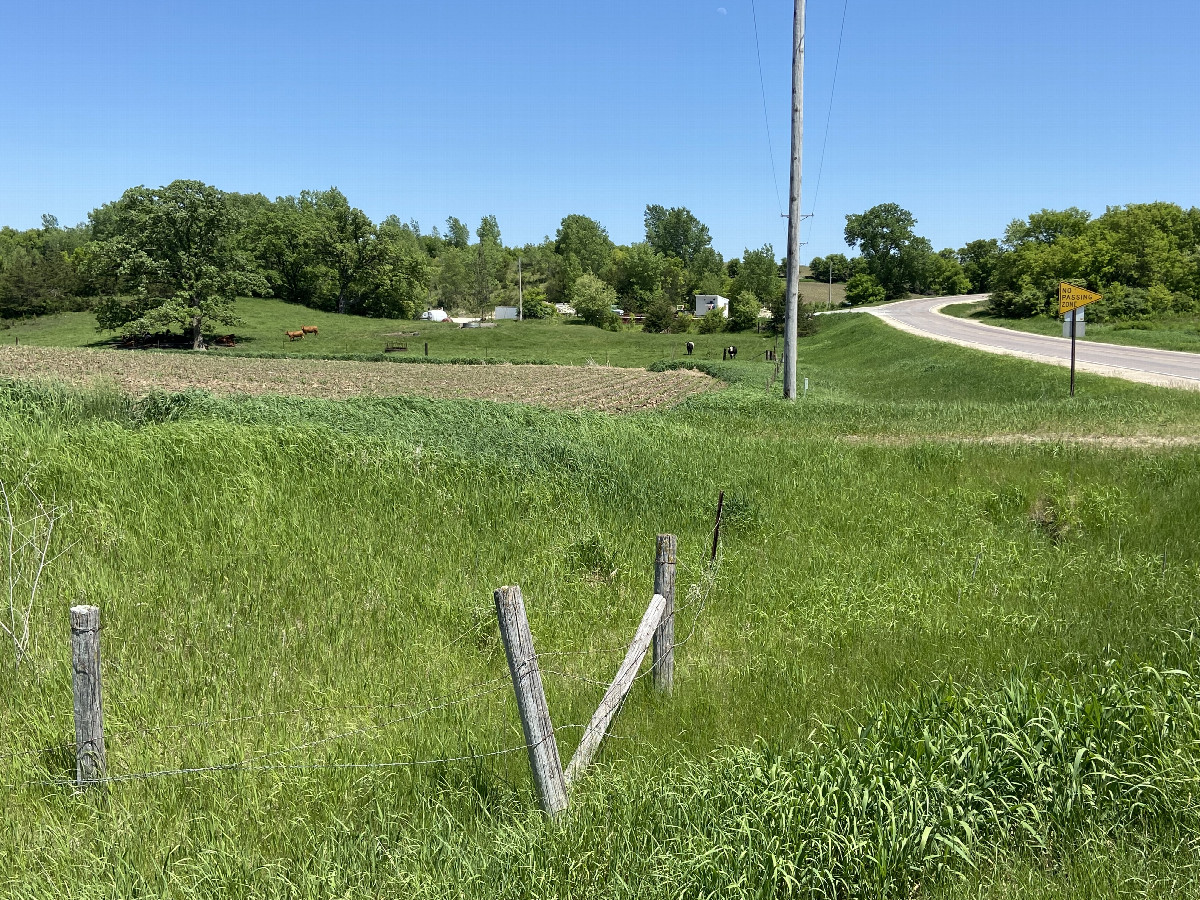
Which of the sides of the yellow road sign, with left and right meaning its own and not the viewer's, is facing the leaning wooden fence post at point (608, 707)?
front

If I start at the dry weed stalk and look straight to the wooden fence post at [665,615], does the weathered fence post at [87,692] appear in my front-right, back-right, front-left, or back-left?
front-right

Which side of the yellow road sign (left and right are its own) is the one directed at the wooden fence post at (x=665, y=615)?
front

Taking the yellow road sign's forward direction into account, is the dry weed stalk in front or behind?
in front

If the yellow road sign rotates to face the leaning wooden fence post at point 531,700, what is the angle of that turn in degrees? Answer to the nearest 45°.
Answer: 0° — it already faces it

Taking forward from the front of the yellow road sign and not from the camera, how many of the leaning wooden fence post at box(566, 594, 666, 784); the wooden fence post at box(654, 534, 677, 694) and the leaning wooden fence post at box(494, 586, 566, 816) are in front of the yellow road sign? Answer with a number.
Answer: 3

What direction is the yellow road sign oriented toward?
toward the camera

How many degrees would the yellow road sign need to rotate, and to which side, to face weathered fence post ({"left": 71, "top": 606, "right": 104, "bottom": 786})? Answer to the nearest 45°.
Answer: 0° — it already faces it

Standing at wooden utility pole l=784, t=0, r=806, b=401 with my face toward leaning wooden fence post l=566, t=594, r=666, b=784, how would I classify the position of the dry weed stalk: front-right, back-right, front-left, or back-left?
front-right
